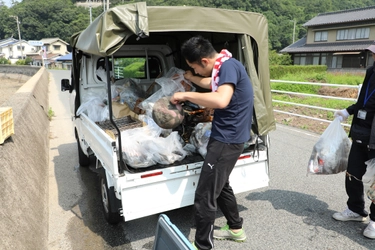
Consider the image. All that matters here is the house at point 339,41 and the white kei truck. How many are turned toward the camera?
1

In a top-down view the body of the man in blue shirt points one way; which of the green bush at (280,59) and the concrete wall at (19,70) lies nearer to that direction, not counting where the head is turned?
the concrete wall

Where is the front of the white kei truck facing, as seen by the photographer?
facing away from the viewer and to the left of the viewer

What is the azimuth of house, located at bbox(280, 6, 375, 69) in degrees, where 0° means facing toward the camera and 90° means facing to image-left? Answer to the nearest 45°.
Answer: approximately 0°

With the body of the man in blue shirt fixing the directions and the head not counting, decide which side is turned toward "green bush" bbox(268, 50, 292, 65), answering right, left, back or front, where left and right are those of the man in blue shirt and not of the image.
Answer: right

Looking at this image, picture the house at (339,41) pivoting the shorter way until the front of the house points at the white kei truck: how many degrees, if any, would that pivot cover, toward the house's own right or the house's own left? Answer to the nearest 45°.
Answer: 0° — it already faces it

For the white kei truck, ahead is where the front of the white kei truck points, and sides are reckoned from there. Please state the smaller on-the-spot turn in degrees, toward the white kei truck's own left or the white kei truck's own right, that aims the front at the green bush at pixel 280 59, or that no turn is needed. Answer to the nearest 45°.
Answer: approximately 45° to the white kei truck's own right

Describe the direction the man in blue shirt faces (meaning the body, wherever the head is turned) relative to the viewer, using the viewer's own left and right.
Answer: facing to the left of the viewer

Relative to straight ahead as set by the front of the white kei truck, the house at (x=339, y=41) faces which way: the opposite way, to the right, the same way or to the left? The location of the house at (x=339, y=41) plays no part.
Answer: to the left
